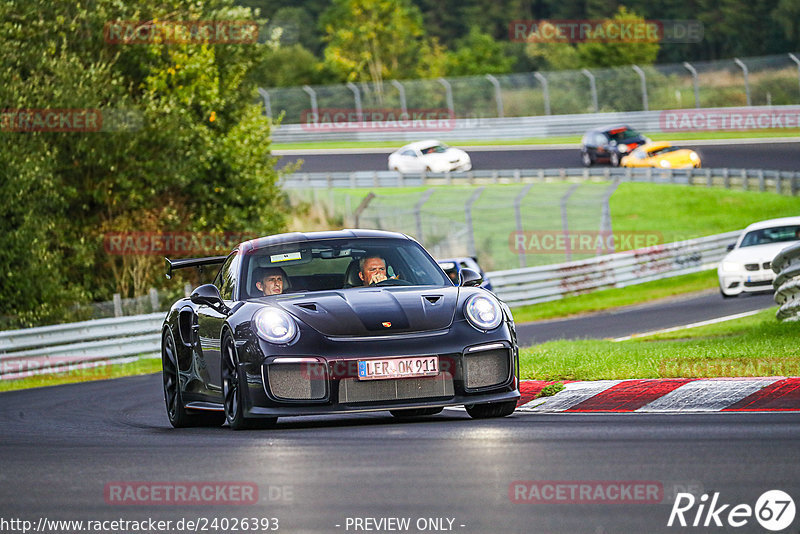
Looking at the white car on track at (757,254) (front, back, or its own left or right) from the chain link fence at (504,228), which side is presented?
right

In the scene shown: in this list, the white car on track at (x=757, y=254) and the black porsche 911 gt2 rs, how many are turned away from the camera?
0

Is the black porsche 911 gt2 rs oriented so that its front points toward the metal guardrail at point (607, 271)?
no

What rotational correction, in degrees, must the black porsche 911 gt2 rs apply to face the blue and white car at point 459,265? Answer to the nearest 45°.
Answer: approximately 135° to its left

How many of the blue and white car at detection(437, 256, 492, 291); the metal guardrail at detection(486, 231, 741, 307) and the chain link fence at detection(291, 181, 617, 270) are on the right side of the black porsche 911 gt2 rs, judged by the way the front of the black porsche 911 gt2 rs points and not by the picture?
0

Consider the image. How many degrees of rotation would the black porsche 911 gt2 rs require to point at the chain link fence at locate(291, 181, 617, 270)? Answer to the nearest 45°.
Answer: approximately 135° to its left

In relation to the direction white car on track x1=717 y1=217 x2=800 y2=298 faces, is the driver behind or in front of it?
in front

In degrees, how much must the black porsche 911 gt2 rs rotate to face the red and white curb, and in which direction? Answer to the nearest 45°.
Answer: approximately 45° to its left

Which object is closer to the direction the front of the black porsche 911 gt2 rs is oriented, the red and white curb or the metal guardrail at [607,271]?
the red and white curb

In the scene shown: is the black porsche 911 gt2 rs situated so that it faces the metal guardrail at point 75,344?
no

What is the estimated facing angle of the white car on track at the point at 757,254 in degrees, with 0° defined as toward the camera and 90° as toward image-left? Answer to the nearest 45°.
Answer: approximately 45°

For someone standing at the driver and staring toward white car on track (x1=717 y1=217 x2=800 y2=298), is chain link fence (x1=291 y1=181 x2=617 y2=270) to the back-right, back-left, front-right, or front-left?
front-left

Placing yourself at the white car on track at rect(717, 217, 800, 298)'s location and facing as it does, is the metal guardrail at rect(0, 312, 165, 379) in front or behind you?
in front

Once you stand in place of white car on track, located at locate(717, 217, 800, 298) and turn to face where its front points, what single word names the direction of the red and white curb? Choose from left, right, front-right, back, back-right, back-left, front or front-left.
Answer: front-left
